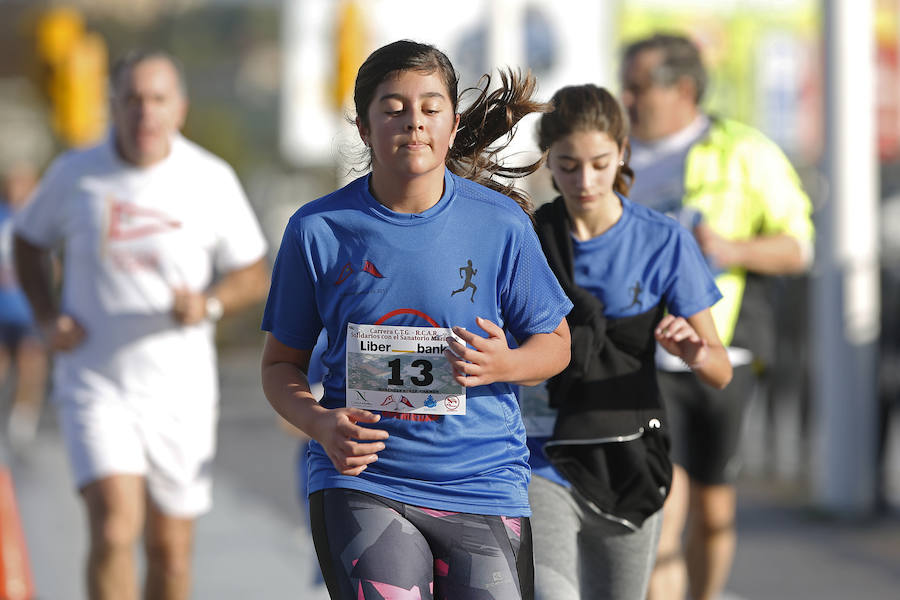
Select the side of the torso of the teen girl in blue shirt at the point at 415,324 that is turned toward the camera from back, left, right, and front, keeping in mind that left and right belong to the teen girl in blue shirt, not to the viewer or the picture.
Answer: front

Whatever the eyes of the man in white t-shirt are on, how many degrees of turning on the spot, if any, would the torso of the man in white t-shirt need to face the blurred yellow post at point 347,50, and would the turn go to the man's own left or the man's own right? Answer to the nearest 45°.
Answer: approximately 180°

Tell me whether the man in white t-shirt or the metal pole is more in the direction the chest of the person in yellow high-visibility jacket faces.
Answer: the man in white t-shirt

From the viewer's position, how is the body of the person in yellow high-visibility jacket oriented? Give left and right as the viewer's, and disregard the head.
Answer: facing the viewer and to the left of the viewer

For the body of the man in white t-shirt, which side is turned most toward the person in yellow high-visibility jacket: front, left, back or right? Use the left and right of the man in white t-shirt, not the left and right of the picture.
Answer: left

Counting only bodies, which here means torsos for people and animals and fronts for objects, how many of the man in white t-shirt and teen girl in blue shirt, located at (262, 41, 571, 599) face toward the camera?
2

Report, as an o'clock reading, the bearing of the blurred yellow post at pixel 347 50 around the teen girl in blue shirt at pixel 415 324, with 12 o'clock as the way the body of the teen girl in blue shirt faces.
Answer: The blurred yellow post is roughly at 6 o'clock from the teen girl in blue shirt.

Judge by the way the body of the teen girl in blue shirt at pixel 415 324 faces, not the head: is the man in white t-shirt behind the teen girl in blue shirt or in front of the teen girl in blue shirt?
behind

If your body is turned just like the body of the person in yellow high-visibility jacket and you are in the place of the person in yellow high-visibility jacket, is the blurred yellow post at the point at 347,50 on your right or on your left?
on your right

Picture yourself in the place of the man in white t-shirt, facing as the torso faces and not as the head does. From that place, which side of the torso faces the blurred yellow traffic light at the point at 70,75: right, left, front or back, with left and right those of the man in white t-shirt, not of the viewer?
back
